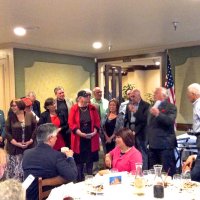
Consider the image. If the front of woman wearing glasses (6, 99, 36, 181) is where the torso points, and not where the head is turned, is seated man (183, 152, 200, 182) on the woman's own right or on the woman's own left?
on the woman's own left

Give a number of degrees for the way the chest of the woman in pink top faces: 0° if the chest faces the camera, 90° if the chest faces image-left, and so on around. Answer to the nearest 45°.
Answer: approximately 45°

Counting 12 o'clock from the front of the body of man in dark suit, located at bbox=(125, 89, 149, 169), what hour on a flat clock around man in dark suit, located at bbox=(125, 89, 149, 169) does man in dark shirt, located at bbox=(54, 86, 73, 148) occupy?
man in dark shirt, located at bbox=(54, 86, 73, 148) is roughly at 2 o'clock from man in dark suit, located at bbox=(125, 89, 149, 169).

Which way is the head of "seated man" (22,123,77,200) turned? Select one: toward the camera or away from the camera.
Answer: away from the camera

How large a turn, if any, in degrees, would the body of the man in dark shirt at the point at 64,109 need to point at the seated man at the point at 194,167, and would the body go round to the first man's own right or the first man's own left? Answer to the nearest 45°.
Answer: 0° — they already face them

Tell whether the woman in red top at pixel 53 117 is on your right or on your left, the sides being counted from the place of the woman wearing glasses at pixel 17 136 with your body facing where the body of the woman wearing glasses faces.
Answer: on your left

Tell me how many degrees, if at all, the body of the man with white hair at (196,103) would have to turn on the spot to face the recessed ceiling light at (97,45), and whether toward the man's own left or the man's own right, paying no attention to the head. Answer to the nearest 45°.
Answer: approximately 45° to the man's own right

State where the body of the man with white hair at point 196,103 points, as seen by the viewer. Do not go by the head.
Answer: to the viewer's left

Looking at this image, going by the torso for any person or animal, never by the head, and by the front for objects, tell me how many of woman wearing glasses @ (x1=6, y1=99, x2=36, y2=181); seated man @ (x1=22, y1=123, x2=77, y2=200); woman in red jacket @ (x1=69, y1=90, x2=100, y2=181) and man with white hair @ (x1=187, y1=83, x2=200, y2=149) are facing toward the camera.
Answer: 2
